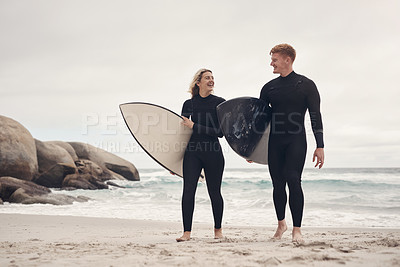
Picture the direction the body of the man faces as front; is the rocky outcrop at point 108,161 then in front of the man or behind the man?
behind

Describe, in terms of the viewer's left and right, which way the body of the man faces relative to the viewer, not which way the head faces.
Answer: facing the viewer

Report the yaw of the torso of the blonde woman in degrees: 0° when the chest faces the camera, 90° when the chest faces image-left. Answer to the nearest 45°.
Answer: approximately 0°

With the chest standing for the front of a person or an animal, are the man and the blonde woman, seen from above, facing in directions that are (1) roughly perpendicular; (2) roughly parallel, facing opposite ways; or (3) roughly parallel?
roughly parallel

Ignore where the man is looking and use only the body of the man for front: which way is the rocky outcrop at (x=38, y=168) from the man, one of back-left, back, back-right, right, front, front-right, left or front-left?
back-right

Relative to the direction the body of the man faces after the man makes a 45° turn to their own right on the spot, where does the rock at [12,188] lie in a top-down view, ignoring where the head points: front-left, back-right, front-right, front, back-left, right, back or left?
right

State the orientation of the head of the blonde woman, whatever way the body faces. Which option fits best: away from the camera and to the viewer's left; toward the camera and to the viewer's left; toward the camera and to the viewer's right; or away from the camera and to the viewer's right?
toward the camera and to the viewer's right

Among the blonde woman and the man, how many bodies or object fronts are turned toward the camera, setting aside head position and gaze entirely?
2

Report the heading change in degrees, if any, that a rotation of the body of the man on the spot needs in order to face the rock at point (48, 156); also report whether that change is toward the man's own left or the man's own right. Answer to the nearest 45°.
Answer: approximately 135° to the man's own right

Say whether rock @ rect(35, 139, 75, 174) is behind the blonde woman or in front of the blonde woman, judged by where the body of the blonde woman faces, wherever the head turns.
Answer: behind

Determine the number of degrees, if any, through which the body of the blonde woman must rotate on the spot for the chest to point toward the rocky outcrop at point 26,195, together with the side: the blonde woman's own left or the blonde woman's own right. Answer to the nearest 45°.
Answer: approximately 135° to the blonde woman's own right

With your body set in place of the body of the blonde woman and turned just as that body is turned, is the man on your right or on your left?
on your left
